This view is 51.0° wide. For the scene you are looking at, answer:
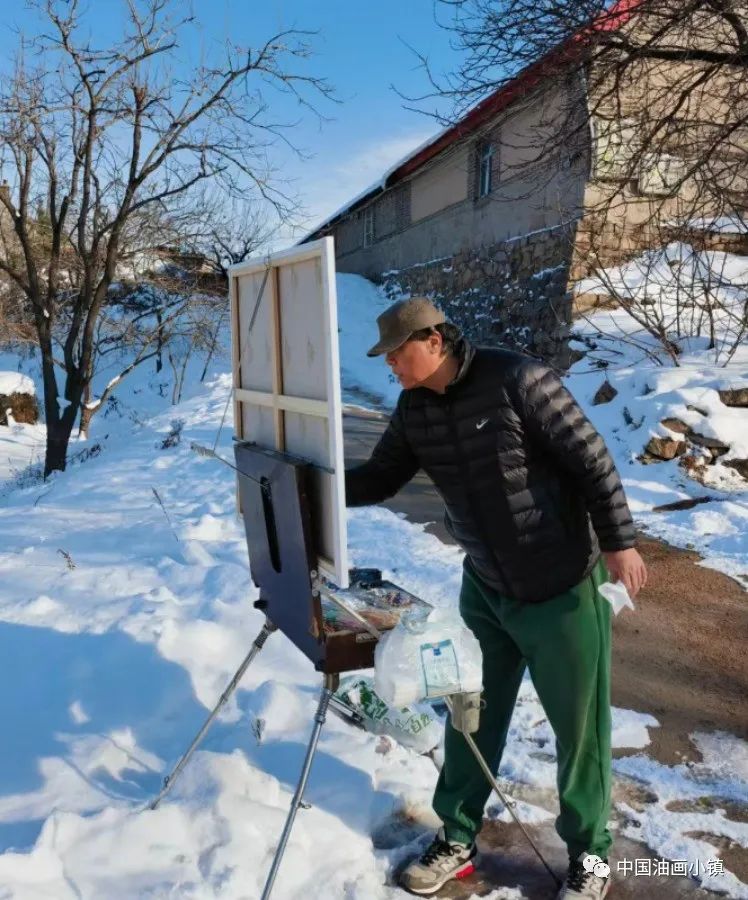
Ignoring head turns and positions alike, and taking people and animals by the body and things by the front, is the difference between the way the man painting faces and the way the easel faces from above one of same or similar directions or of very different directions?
very different directions

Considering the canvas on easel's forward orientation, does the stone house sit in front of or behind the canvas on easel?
in front

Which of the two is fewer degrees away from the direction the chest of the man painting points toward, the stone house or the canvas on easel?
the canvas on easel

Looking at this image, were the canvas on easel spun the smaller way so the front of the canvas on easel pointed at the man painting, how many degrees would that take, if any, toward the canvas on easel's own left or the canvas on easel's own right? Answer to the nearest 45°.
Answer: approximately 45° to the canvas on easel's own right

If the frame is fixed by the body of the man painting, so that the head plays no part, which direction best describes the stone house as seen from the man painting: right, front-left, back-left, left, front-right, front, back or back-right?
back-right

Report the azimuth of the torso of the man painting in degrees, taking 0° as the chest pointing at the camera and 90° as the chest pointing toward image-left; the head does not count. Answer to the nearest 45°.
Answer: approximately 45°

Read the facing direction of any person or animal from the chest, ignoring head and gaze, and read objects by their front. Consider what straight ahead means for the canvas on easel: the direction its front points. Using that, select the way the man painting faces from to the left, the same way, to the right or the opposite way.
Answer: the opposite way

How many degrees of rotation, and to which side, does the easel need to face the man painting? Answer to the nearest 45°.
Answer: approximately 45° to its right

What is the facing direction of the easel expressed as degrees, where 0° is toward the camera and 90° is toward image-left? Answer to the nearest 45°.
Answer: approximately 225°
